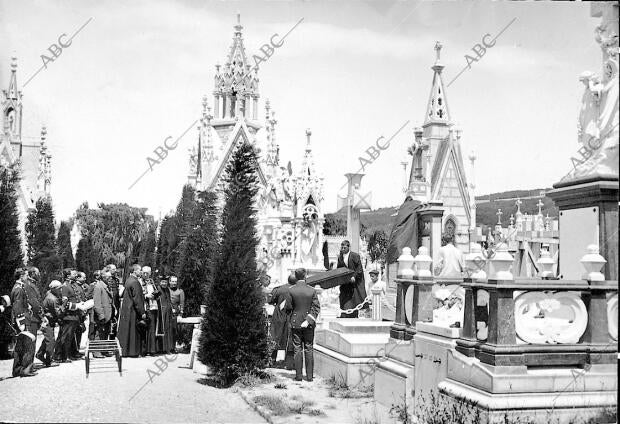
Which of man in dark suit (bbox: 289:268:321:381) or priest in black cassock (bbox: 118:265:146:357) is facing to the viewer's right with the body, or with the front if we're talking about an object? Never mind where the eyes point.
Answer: the priest in black cassock

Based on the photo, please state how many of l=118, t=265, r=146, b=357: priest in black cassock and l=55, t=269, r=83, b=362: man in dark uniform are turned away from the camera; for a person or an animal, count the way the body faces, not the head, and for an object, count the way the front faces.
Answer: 0

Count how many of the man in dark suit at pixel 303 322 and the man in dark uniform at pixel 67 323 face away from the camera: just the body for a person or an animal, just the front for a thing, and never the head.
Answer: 1

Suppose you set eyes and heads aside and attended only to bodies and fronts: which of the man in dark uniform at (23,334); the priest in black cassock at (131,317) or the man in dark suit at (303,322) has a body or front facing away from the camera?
the man in dark suit at (303,322)

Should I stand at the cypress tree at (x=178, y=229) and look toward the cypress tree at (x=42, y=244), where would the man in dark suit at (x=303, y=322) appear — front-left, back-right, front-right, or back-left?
back-left

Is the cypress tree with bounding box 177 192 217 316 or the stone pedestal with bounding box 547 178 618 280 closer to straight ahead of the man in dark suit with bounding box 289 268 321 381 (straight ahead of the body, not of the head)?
the cypress tree

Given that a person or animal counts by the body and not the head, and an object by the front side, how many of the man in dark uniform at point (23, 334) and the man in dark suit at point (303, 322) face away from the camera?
1

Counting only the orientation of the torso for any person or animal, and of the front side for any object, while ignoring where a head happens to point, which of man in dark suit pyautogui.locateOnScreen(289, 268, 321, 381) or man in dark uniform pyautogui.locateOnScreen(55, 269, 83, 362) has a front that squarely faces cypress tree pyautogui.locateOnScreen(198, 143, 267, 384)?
man in dark uniform pyautogui.locateOnScreen(55, 269, 83, 362)

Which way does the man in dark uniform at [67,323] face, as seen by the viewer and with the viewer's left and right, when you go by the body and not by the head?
facing the viewer and to the right of the viewer

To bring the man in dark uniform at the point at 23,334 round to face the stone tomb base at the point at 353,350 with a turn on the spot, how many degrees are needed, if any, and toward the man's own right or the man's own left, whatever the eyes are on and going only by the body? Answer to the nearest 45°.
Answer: approximately 45° to the man's own right

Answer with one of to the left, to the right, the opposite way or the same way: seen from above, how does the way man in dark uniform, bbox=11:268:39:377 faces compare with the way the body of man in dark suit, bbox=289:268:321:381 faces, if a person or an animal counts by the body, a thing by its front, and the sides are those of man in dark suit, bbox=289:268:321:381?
to the right

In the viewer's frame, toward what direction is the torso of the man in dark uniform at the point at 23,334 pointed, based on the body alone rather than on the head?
to the viewer's right

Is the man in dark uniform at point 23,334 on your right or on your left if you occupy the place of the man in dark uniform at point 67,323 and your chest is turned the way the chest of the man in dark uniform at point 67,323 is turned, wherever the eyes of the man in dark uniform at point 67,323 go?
on your right

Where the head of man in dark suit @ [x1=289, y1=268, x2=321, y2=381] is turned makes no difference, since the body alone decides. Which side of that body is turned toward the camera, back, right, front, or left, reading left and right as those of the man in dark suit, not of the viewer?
back

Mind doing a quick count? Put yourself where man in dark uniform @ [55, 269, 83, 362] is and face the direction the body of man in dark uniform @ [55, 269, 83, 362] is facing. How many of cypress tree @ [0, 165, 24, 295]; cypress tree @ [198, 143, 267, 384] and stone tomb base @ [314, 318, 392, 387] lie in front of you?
2
